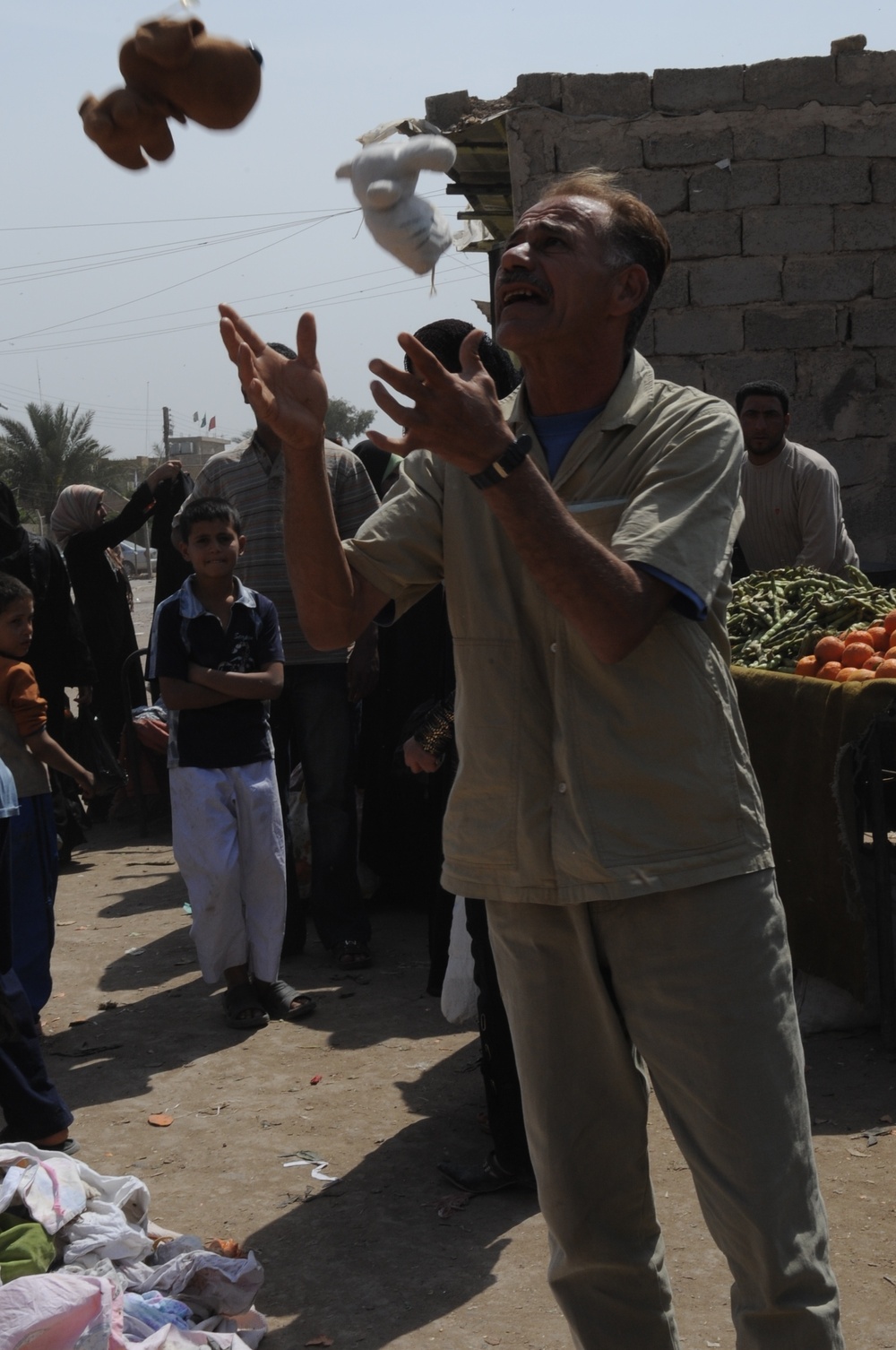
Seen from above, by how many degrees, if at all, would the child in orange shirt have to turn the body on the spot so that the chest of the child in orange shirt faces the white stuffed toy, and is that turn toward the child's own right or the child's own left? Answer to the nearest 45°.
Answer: approximately 45° to the child's own right

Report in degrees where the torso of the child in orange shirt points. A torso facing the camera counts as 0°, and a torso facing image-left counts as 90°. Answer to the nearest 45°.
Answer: approximately 315°

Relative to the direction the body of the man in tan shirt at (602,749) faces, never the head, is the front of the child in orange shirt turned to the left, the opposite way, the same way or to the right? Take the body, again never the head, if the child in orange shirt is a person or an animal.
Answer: to the left

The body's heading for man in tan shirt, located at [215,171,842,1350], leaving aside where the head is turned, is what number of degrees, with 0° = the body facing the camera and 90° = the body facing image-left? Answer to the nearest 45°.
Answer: approximately 45°

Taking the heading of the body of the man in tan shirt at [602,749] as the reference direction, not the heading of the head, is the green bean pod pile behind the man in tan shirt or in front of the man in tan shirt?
behind

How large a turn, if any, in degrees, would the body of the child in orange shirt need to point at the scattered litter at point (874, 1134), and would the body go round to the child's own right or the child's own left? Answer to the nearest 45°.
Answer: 0° — they already face it

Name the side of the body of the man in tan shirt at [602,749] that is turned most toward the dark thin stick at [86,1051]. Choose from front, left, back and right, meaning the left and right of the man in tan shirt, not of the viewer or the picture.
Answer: right

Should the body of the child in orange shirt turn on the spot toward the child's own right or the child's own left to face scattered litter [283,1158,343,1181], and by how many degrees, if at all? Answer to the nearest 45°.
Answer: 0° — they already face it
